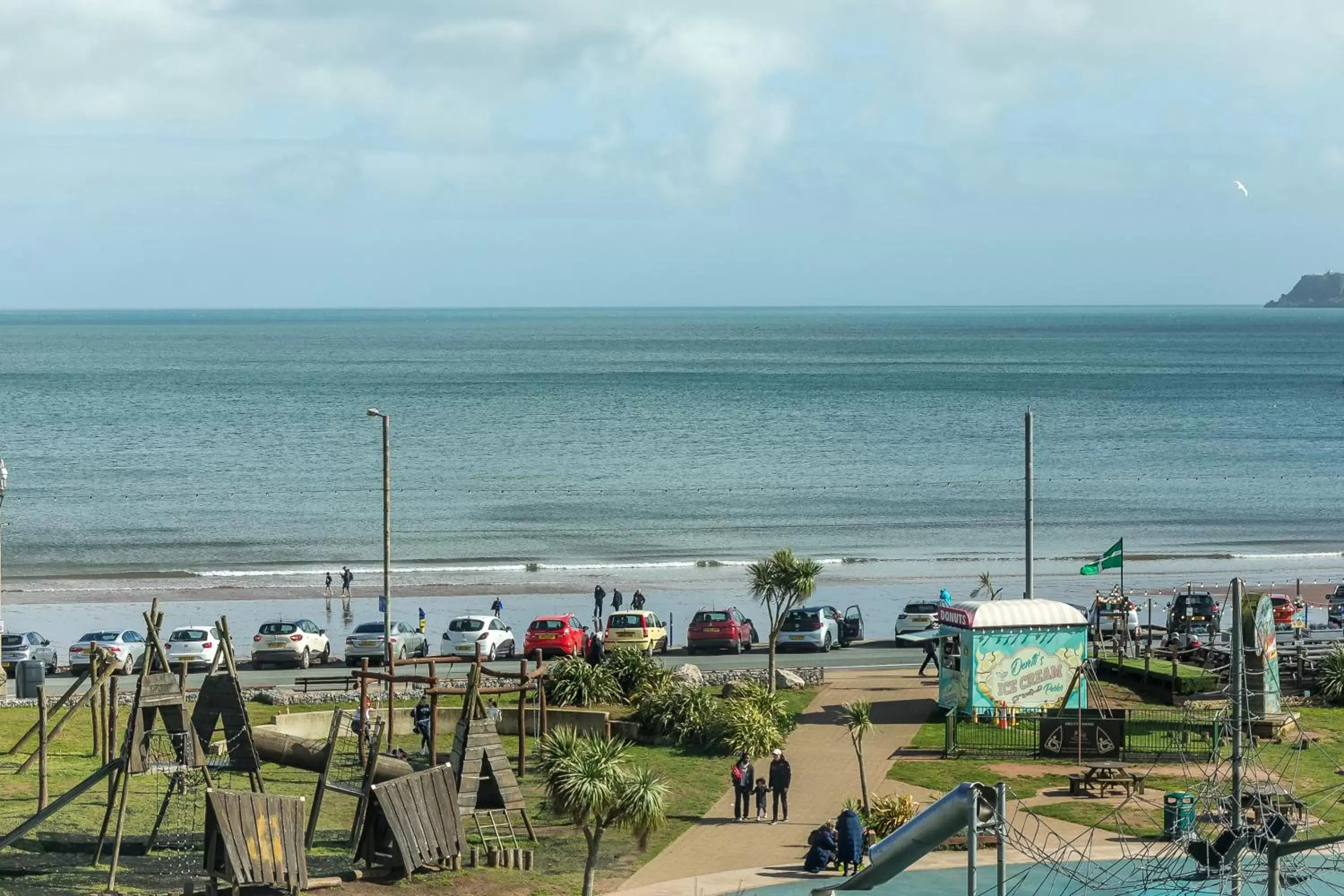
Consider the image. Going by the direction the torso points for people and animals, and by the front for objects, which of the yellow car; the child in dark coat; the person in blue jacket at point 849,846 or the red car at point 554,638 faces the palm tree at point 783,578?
the person in blue jacket

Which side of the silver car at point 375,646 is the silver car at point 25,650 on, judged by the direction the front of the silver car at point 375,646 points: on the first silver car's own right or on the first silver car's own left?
on the first silver car's own left

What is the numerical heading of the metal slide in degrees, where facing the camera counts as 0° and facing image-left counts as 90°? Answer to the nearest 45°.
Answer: approximately 90°

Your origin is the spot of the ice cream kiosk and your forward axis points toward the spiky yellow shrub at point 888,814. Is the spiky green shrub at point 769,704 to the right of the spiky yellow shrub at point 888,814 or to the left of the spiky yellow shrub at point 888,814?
right

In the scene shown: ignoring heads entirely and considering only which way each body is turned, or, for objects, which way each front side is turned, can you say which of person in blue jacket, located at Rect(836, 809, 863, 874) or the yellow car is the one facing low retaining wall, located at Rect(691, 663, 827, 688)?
the person in blue jacket

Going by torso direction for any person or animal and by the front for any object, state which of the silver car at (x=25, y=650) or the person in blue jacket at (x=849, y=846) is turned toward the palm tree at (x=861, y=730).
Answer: the person in blue jacket

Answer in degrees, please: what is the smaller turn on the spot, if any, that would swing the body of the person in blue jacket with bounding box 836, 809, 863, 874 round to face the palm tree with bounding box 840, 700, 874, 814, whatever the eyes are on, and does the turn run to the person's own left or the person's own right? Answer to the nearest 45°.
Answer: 0° — they already face it

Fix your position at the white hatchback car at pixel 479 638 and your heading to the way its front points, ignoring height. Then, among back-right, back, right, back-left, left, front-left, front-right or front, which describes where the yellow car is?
front-right

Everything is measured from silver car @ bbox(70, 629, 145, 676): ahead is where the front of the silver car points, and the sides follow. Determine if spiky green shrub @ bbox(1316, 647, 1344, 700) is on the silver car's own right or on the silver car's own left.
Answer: on the silver car's own right

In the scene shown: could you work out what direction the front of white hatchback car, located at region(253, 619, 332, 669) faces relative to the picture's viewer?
facing away from the viewer and to the right of the viewer

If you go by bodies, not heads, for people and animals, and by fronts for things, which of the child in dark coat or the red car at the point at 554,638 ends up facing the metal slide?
the child in dark coat
